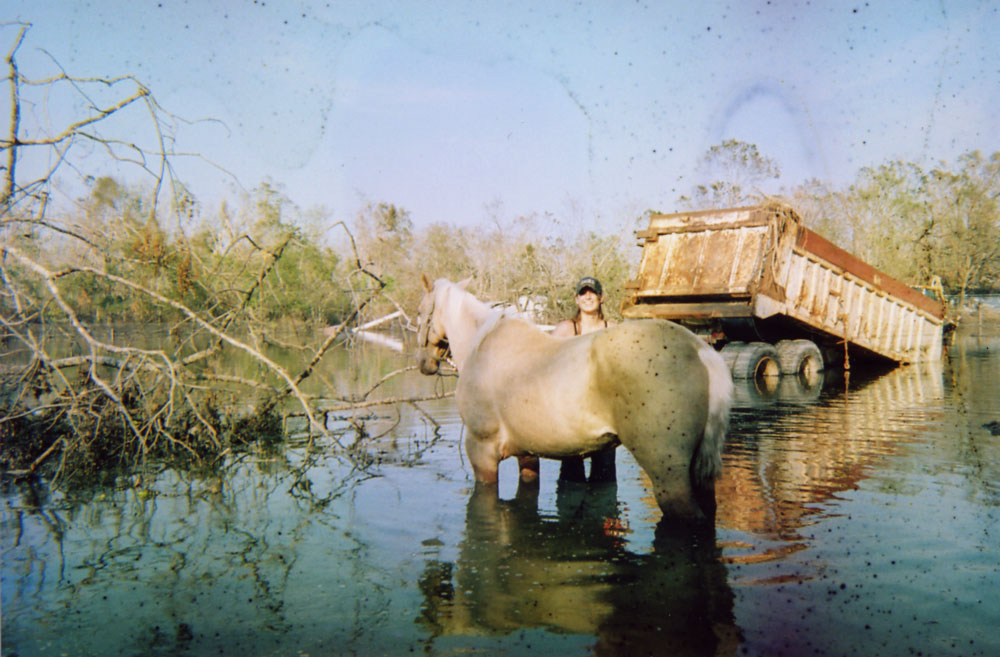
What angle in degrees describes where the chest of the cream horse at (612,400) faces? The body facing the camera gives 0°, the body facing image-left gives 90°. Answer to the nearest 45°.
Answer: approximately 135°

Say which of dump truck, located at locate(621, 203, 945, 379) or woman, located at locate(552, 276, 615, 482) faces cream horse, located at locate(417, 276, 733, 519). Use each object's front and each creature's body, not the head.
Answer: the woman

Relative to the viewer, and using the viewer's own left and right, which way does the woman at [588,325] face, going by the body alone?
facing the viewer

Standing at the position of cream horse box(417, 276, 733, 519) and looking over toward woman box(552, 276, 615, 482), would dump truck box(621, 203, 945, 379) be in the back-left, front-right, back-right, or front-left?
front-right

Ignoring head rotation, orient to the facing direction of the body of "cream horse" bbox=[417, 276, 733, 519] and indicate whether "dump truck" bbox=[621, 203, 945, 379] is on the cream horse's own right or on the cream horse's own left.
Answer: on the cream horse's own right

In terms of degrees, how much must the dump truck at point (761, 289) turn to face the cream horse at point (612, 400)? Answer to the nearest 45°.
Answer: approximately 135° to its right

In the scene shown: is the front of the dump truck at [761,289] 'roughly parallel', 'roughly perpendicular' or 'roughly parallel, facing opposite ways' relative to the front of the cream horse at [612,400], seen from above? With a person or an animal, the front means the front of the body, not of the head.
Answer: roughly perpendicular

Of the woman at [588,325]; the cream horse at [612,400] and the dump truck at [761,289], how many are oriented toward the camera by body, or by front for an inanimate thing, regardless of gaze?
1

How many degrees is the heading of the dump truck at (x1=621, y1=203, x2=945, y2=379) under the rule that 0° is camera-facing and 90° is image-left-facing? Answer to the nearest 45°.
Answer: approximately 225°

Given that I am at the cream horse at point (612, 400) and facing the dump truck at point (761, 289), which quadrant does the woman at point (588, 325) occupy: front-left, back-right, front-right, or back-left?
front-left

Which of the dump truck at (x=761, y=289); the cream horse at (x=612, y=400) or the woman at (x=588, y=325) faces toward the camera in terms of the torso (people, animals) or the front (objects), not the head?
the woman

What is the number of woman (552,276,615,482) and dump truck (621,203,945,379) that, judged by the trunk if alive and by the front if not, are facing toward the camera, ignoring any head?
1

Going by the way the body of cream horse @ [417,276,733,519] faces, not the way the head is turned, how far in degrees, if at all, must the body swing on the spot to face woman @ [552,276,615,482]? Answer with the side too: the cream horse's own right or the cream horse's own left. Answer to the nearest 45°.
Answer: approximately 45° to the cream horse's own right

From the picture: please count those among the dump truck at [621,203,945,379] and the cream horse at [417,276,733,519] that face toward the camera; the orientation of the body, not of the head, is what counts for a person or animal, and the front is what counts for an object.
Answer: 0

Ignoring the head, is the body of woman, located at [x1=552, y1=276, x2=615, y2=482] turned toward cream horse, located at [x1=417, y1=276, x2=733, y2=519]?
yes

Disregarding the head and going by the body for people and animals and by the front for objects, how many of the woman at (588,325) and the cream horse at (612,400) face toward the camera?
1
